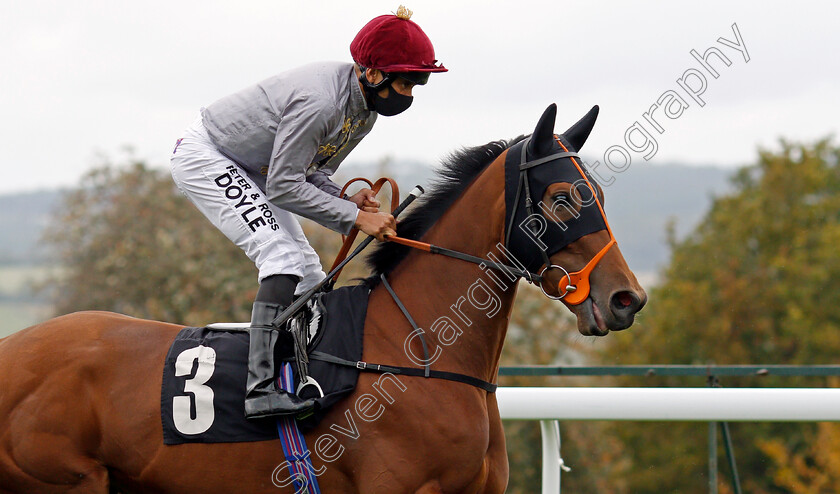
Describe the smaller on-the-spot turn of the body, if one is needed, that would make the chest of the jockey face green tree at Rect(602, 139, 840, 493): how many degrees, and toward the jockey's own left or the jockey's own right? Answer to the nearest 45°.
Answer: approximately 45° to the jockey's own left

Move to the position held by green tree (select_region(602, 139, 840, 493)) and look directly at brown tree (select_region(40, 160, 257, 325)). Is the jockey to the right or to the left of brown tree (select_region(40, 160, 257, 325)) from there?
left

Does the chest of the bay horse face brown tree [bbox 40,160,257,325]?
no

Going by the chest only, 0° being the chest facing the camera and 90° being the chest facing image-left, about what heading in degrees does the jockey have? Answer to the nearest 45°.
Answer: approximately 270°

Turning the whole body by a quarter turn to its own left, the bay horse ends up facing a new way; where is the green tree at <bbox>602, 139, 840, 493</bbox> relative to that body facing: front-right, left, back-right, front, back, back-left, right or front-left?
front-right

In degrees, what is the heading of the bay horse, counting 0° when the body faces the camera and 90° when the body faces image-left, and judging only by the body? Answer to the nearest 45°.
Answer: approximately 270°

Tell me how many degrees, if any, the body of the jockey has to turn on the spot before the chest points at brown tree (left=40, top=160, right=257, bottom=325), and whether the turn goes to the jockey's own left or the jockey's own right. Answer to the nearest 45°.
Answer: approximately 90° to the jockey's own left
